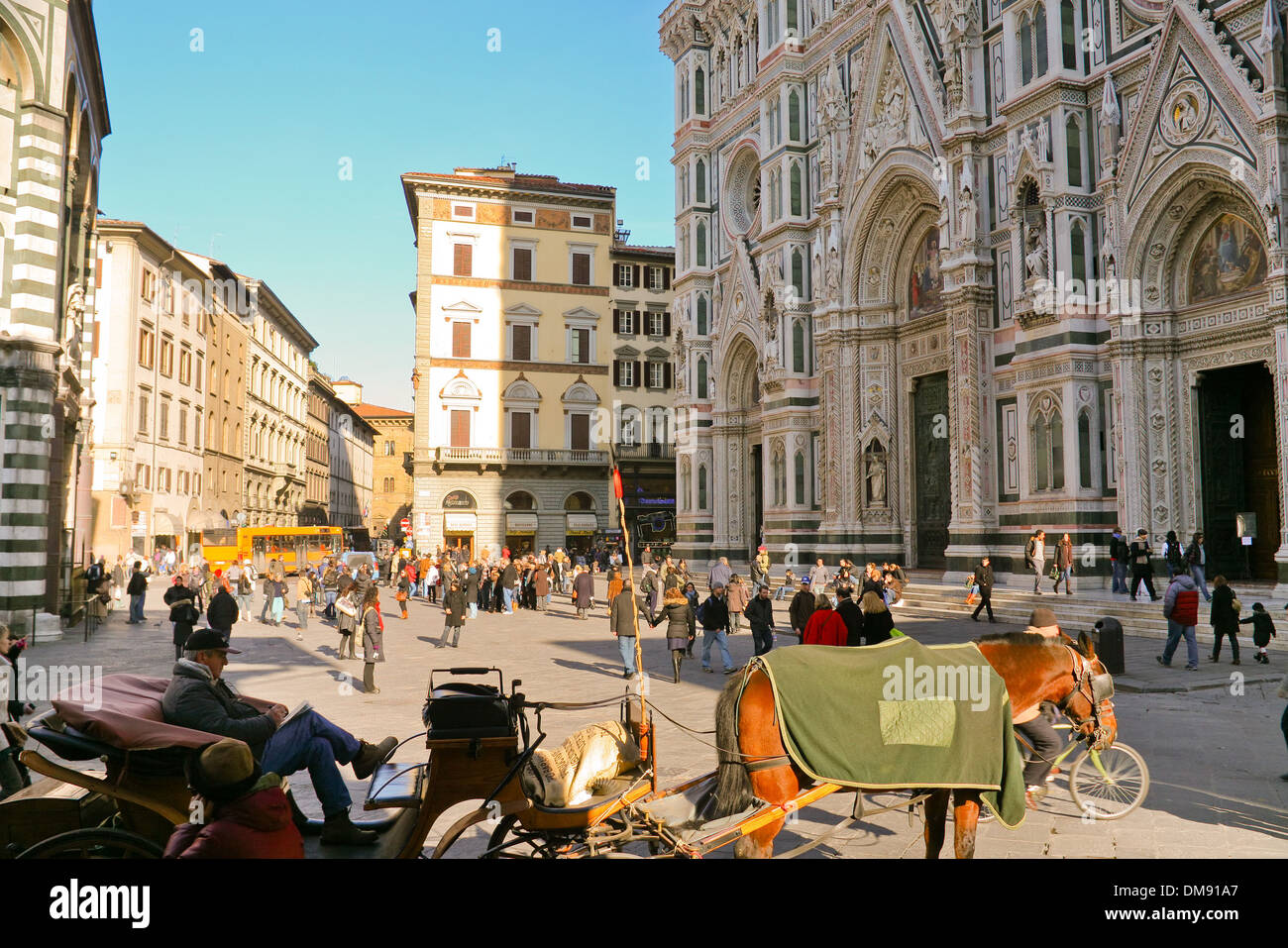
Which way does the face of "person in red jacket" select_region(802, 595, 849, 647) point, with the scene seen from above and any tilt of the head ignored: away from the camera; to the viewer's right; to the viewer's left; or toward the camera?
away from the camera

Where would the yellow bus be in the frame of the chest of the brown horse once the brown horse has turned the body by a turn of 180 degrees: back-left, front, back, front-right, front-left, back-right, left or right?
front-right

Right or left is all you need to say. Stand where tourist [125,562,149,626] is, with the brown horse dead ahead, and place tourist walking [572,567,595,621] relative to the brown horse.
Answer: left

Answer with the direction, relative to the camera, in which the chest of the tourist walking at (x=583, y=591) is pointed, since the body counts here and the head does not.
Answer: away from the camera

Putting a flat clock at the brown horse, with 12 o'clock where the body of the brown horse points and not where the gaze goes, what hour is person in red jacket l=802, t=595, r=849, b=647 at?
The person in red jacket is roughly at 9 o'clock from the brown horse.

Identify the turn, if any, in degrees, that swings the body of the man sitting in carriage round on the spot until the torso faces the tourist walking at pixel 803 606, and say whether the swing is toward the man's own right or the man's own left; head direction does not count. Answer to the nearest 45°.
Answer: approximately 45° to the man's own left

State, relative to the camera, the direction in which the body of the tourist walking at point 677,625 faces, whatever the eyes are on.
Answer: away from the camera

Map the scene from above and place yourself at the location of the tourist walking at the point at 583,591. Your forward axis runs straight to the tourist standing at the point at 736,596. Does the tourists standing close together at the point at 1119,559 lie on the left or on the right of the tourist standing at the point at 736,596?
left

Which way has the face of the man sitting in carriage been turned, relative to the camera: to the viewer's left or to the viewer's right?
to the viewer's right

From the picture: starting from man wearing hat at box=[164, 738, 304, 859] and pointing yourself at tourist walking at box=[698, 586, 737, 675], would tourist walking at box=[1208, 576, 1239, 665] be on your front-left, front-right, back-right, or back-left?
front-right

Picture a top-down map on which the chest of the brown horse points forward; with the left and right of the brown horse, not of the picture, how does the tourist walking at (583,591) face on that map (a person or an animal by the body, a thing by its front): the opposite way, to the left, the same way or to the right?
to the left

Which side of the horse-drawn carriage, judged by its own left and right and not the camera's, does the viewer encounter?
right

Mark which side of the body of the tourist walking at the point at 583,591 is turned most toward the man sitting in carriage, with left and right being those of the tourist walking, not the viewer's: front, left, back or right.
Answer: back

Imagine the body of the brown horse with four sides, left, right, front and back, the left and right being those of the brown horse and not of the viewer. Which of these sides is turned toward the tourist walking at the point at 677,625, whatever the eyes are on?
left

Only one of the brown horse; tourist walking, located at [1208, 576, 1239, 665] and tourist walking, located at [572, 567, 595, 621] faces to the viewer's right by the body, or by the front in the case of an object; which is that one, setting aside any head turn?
the brown horse

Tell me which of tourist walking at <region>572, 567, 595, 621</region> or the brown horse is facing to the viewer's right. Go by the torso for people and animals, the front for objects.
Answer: the brown horse
